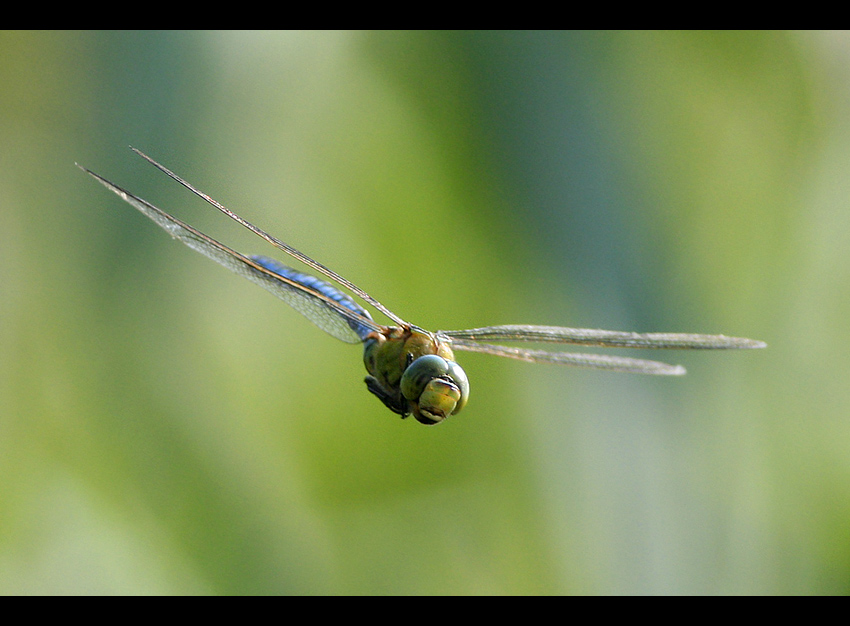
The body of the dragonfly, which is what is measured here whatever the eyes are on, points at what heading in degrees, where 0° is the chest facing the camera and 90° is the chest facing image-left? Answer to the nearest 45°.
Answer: approximately 315°
